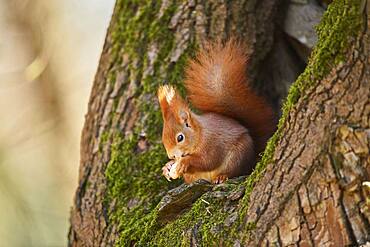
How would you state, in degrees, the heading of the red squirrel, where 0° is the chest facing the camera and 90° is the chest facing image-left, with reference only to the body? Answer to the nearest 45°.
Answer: approximately 90°
